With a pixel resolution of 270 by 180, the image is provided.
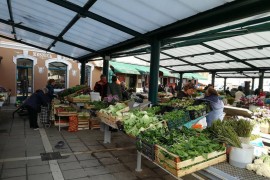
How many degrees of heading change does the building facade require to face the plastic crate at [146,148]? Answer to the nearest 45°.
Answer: approximately 45° to its right

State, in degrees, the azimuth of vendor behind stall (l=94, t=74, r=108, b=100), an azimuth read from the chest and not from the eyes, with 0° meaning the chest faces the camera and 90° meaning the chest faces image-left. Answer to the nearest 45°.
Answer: approximately 45°

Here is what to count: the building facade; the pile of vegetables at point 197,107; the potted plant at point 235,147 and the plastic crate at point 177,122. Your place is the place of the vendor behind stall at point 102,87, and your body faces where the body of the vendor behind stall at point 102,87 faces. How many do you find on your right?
1

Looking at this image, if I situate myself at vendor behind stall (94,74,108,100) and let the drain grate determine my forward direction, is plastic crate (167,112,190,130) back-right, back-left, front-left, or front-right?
front-left

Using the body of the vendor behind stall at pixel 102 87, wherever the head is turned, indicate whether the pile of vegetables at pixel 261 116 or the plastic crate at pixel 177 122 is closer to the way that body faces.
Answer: the plastic crate

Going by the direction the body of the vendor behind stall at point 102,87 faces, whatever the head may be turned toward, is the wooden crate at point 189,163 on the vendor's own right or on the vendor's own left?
on the vendor's own left

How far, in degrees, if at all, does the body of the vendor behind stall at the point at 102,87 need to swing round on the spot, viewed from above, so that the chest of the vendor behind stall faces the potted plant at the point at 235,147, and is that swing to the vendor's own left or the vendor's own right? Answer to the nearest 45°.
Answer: approximately 45° to the vendor's own left

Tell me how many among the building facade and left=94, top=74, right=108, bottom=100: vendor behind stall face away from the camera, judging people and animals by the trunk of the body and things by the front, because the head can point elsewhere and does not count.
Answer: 0

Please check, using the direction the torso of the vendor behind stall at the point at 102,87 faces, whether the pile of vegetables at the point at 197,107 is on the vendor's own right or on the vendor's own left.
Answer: on the vendor's own left

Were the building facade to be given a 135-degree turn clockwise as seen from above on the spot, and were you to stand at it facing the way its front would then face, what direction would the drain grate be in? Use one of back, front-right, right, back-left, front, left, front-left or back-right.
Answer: left

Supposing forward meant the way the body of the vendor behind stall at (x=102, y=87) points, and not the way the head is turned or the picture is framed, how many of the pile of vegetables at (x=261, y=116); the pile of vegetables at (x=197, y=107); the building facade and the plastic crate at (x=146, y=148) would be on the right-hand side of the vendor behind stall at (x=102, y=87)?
1

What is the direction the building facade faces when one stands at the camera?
facing the viewer and to the right of the viewer
